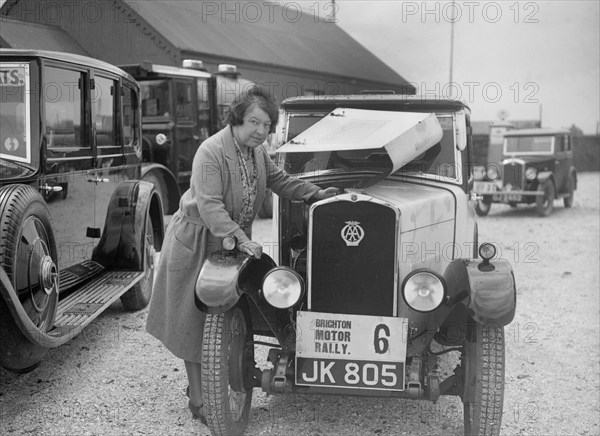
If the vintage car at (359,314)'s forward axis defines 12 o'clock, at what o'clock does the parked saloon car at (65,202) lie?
The parked saloon car is roughly at 4 o'clock from the vintage car.

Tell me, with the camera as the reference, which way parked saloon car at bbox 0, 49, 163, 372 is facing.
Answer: facing the viewer and to the left of the viewer

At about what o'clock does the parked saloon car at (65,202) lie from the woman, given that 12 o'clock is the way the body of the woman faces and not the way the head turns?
The parked saloon car is roughly at 6 o'clock from the woman.

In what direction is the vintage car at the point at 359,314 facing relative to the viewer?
toward the camera

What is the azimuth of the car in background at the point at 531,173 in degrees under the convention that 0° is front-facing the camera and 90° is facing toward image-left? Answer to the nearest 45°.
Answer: approximately 45°

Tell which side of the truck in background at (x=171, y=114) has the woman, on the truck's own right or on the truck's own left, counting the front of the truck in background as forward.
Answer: on the truck's own left

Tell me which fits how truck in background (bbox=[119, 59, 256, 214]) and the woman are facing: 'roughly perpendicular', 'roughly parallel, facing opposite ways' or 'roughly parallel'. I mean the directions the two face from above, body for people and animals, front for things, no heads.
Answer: roughly perpendicular

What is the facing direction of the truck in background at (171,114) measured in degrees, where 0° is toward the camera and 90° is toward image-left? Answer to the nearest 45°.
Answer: approximately 45°

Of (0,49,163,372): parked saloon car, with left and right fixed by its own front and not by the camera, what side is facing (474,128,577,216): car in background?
back

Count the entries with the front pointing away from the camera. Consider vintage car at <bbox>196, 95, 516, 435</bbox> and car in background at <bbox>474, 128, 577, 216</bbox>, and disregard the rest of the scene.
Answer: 0

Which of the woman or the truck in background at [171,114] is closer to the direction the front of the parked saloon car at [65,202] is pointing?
the woman

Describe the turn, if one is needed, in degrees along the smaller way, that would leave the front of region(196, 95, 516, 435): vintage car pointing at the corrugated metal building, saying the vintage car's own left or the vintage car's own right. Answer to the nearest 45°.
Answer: approximately 180°

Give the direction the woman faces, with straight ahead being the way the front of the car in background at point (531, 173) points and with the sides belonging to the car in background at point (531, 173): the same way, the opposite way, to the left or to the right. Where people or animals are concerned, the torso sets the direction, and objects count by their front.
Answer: to the left

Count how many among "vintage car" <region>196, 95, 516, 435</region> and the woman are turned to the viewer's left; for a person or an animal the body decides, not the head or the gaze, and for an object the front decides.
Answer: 0
